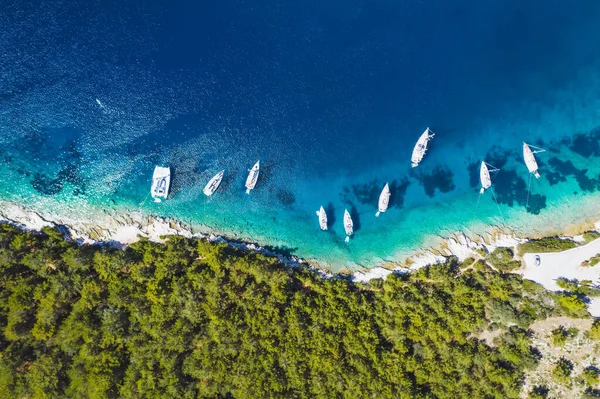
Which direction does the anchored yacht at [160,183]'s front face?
away from the camera

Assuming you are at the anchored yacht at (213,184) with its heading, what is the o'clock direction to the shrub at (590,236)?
The shrub is roughly at 2 o'clock from the anchored yacht.

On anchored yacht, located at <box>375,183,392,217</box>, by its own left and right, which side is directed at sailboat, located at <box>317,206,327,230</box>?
left

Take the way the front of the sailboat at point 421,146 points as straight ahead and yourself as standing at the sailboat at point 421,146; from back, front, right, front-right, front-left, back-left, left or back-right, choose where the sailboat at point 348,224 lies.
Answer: back-left

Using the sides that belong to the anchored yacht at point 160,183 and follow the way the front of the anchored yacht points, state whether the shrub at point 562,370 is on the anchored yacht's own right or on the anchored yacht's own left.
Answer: on the anchored yacht's own right

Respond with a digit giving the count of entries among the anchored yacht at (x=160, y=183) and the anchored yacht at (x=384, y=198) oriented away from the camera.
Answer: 2

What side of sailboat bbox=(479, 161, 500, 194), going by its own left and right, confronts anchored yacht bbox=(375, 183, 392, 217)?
left

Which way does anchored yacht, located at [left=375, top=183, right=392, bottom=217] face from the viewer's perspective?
away from the camera

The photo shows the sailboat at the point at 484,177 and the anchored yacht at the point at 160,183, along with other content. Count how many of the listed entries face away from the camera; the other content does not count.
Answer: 2

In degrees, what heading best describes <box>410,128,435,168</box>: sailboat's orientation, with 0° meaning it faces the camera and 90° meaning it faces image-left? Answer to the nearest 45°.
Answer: approximately 225°

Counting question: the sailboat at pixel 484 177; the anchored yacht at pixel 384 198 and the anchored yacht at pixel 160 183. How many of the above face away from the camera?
3

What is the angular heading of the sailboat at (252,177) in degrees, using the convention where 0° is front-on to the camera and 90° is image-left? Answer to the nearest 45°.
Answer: approximately 225°

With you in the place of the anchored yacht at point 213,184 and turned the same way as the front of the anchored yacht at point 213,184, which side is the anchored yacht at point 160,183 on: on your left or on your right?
on your left

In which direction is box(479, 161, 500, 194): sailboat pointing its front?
away from the camera

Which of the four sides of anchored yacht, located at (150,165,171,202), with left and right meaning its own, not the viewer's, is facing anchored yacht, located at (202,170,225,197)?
right
